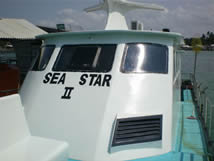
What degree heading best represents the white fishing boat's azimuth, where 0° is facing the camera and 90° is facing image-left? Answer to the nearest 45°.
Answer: approximately 45°

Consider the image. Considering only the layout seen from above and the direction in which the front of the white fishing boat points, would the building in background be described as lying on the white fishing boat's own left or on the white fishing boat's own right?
on the white fishing boat's own right
